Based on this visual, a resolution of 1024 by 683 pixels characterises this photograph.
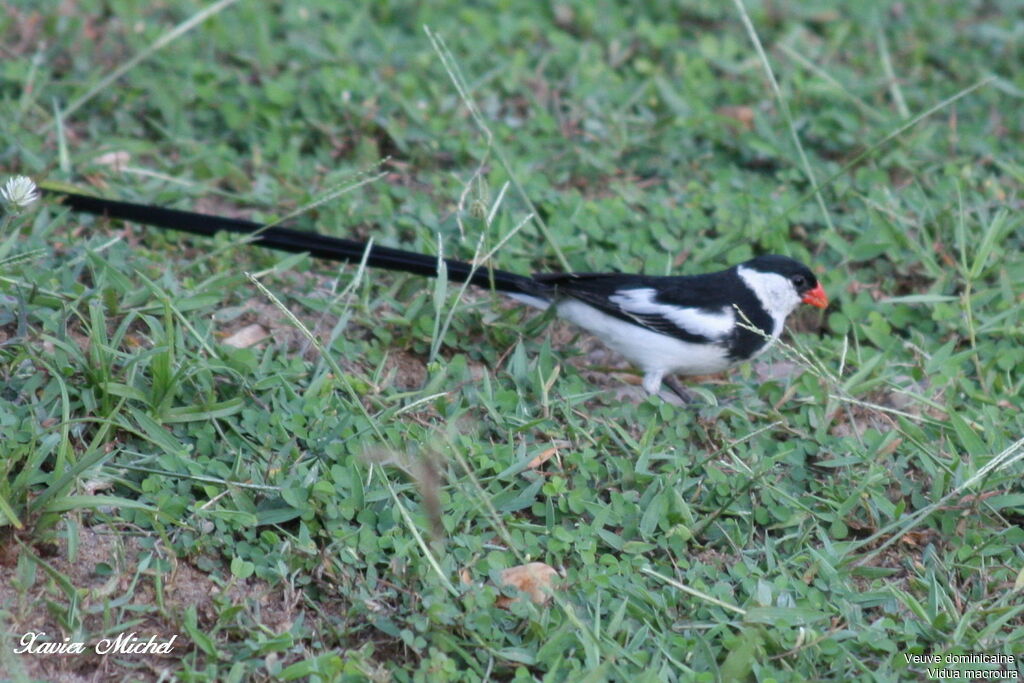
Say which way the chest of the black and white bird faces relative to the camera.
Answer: to the viewer's right
